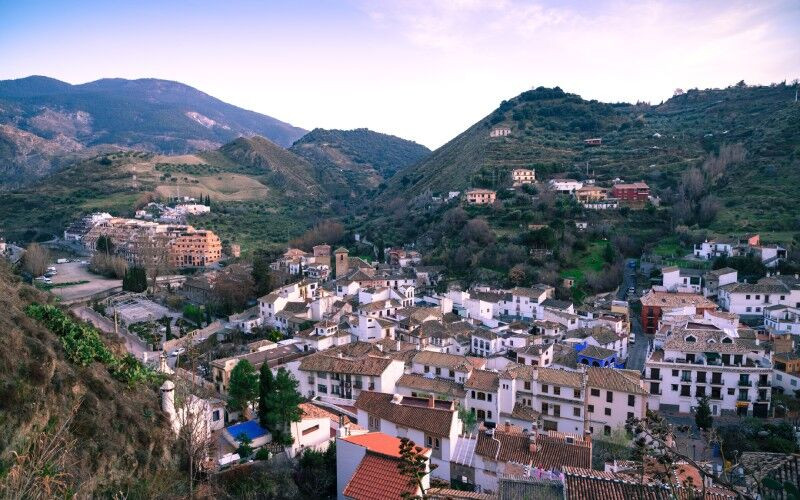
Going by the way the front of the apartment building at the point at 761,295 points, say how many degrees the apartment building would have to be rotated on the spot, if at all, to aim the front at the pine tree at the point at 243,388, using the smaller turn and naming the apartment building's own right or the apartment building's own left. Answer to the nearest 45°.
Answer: approximately 45° to the apartment building's own right

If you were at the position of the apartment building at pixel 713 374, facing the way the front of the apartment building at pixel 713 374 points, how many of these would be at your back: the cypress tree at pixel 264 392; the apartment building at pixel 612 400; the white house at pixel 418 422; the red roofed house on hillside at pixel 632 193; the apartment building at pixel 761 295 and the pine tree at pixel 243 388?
2

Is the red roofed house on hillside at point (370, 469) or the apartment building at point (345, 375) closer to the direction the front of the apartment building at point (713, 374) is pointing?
the red roofed house on hillside

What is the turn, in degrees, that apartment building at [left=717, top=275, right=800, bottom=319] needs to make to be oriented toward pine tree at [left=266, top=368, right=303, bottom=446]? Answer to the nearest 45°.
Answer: approximately 45° to its right

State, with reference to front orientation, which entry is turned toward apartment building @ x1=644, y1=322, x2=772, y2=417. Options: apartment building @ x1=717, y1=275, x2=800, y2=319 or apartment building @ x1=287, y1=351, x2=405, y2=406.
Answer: apartment building @ x1=717, y1=275, x2=800, y2=319

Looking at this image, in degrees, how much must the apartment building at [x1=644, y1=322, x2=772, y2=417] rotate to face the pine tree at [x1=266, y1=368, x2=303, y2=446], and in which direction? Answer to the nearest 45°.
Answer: approximately 45° to its right

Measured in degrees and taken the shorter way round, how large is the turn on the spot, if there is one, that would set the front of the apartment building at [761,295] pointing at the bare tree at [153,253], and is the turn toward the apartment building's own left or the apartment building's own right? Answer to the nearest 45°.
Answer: approximately 90° to the apartment building's own right

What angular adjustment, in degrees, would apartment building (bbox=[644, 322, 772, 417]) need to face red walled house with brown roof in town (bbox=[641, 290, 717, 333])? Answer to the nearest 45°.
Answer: approximately 180°

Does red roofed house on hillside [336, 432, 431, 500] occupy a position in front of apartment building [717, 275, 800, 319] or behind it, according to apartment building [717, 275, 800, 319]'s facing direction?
in front

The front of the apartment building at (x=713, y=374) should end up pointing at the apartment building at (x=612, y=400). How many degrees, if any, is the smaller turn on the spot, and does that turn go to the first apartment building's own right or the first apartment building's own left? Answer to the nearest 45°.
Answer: approximately 45° to the first apartment building's own right

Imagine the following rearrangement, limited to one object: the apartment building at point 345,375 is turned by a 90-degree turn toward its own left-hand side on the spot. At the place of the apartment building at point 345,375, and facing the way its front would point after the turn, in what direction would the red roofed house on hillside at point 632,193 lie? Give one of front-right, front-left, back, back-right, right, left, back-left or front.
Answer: left

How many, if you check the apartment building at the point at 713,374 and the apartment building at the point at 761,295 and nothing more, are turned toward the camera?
2

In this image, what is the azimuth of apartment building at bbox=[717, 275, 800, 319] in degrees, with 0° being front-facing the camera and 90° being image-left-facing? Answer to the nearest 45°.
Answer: approximately 0°

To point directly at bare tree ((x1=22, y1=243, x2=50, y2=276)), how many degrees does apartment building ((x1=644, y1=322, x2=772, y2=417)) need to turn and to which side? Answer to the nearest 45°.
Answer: approximately 90° to its right
